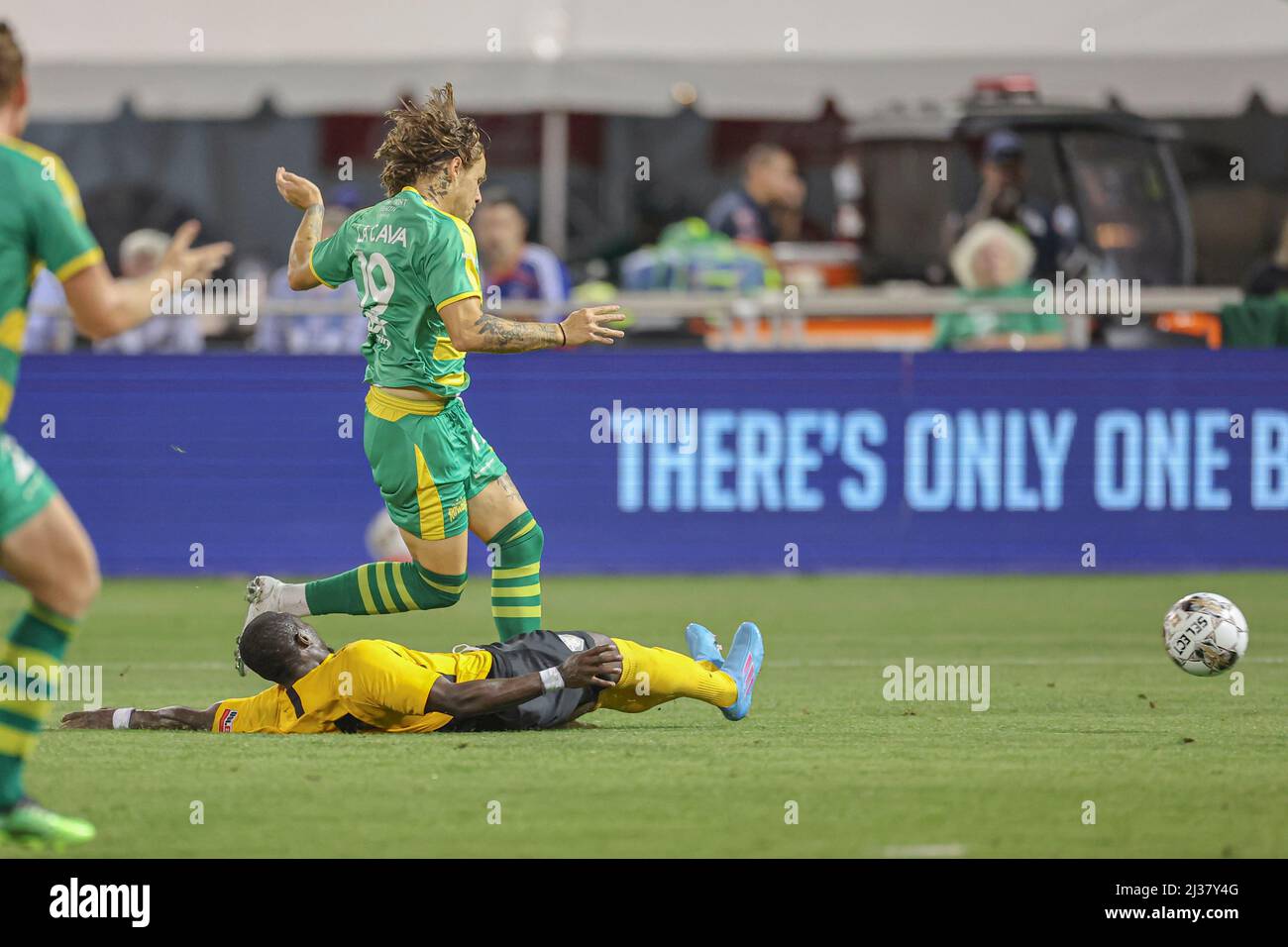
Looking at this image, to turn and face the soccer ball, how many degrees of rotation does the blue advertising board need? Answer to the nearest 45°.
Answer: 0° — it already faces it

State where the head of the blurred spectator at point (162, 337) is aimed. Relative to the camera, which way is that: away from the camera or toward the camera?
toward the camera

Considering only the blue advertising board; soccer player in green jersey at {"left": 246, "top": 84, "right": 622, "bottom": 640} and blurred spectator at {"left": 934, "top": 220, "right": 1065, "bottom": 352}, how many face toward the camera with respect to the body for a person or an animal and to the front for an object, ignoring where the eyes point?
2

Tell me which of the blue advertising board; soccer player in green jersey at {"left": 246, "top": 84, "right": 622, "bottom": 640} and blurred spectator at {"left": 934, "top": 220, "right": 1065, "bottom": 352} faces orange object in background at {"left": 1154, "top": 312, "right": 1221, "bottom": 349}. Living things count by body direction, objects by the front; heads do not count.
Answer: the soccer player in green jersey

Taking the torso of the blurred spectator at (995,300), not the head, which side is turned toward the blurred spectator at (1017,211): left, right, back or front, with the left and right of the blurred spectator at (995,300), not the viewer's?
back

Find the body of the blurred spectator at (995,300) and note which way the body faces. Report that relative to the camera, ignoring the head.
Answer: toward the camera

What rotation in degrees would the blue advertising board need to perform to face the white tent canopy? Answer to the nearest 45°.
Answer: approximately 180°

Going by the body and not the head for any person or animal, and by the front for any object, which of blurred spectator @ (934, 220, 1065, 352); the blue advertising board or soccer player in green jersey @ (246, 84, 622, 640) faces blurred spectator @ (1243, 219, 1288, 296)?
the soccer player in green jersey

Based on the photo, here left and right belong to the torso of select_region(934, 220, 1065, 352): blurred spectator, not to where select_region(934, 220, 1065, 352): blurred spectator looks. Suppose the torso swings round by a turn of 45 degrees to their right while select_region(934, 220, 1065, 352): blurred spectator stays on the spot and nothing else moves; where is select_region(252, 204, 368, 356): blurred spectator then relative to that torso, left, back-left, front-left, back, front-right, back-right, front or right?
front-right

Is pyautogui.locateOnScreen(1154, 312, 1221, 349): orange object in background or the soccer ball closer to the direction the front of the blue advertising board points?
the soccer ball

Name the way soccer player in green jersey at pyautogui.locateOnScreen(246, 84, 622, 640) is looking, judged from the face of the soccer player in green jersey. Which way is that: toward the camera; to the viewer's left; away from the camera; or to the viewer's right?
to the viewer's right

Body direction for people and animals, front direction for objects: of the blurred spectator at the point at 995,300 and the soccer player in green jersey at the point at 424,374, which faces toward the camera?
the blurred spectator

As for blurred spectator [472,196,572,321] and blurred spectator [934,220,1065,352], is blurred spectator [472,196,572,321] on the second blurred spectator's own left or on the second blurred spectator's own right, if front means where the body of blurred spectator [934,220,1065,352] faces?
on the second blurred spectator's own right

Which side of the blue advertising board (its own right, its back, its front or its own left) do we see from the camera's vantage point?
front

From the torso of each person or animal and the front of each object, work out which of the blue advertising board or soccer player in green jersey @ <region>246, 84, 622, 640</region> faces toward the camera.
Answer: the blue advertising board

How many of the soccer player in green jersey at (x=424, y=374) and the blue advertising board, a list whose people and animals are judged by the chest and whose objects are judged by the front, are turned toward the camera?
1

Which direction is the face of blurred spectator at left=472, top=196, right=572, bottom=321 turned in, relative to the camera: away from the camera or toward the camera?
toward the camera
